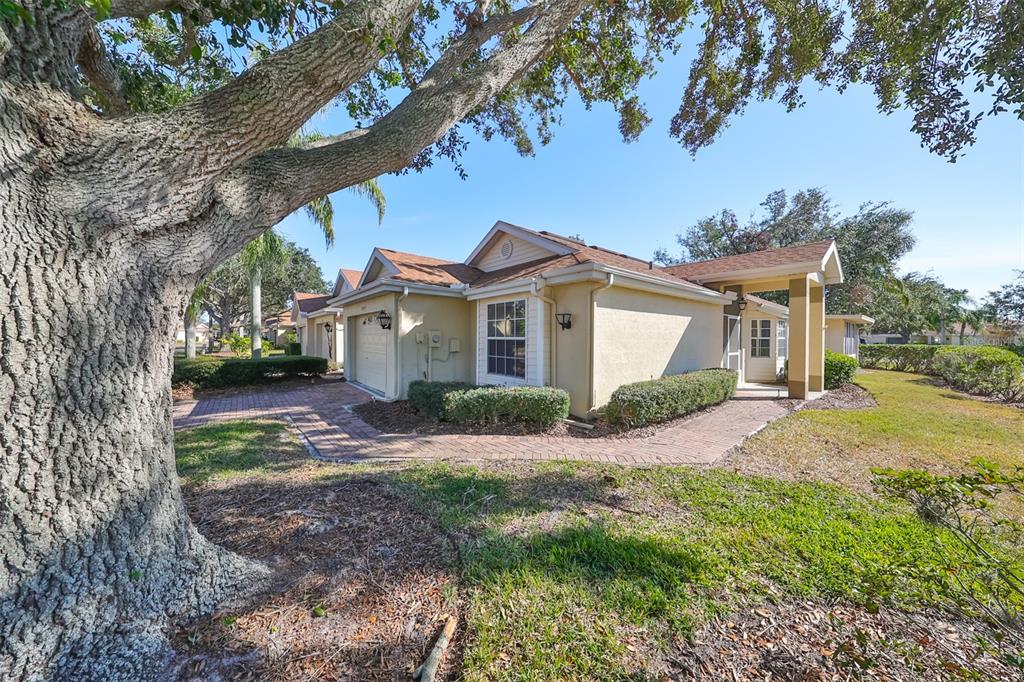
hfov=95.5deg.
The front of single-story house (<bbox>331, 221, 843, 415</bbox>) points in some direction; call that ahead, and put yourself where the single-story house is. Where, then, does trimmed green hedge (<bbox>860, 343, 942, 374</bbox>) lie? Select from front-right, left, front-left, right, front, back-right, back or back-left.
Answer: back

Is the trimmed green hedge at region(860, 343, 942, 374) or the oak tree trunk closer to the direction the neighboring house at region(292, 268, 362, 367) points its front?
the oak tree trunk

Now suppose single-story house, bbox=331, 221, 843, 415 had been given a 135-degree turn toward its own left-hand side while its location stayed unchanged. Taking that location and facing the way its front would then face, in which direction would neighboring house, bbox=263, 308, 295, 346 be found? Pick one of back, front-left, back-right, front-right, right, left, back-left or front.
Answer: back-left

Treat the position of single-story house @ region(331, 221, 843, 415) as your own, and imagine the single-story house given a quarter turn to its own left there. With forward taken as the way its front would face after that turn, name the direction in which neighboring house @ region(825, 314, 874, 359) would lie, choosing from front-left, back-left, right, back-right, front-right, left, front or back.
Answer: left

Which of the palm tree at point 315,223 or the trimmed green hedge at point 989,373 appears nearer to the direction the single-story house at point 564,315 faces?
the palm tree

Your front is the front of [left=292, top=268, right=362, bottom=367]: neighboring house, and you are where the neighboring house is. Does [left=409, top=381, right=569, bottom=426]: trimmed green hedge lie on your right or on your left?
on your left

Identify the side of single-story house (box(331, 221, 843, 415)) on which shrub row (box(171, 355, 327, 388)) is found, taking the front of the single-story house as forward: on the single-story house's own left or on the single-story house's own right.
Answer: on the single-story house's own right

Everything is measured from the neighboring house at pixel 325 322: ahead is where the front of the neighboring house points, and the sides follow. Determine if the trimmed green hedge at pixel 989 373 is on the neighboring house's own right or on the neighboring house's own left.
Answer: on the neighboring house's own left

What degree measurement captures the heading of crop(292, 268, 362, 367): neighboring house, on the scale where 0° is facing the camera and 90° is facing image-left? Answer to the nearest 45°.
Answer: approximately 45°

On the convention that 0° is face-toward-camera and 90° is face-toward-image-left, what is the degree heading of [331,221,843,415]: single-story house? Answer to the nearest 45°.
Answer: approximately 45°

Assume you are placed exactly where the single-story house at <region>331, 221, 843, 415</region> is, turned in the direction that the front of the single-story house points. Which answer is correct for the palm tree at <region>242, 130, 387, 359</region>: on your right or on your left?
on your right

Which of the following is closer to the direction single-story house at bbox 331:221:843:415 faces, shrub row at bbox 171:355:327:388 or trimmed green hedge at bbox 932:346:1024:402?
the shrub row

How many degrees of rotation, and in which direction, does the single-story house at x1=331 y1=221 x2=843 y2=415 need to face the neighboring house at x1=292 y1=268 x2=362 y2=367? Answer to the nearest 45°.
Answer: approximately 90° to its right
